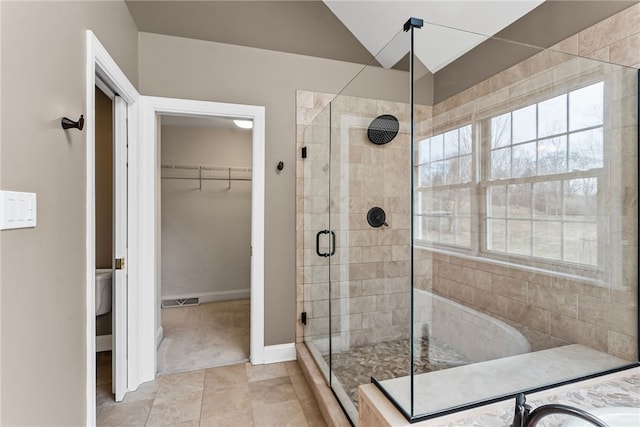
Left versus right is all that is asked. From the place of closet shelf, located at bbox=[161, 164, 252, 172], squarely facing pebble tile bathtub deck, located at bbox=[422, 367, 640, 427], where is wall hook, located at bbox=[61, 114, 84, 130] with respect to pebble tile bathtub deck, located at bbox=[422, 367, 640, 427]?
right

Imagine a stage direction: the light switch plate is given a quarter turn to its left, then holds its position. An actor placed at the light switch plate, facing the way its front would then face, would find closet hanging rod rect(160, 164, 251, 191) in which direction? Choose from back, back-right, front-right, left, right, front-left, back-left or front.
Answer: front

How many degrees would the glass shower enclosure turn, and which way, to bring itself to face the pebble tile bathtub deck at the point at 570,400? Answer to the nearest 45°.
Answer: approximately 90° to its left

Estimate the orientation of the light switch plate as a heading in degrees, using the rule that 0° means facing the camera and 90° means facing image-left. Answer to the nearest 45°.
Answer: approximately 315°

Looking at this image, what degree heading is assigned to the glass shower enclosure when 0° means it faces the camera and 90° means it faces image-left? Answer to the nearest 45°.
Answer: approximately 45°

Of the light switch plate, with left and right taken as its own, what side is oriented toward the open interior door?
left

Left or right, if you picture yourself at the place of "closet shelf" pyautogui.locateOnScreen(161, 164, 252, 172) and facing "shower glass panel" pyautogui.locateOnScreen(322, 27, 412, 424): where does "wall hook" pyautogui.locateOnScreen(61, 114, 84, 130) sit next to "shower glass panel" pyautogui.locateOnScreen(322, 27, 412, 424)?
right

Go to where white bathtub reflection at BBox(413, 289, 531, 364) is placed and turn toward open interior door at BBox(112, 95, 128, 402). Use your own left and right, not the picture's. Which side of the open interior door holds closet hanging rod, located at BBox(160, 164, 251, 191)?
right
